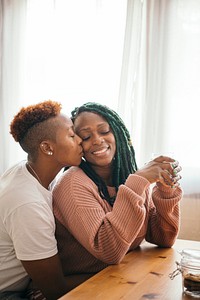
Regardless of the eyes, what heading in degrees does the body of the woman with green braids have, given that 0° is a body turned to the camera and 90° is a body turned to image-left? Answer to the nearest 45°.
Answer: approximately 315°
